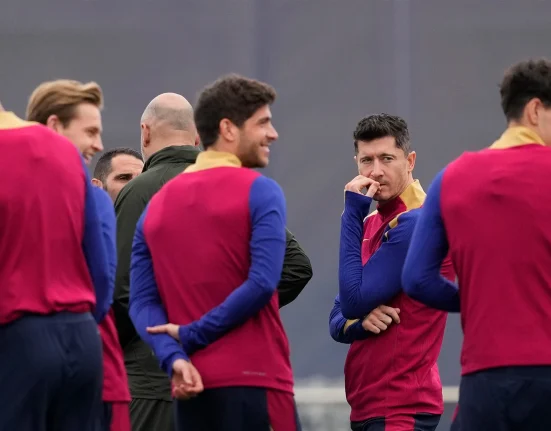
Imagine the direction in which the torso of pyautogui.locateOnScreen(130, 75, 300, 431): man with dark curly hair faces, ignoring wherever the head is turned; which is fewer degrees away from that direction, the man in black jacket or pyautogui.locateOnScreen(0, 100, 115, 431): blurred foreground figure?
the man in black jacket

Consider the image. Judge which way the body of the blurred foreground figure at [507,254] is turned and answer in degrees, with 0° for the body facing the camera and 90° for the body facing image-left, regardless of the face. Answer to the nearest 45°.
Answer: approximately 180°

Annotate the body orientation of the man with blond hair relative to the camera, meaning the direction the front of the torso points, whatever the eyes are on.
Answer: to the viewer's right

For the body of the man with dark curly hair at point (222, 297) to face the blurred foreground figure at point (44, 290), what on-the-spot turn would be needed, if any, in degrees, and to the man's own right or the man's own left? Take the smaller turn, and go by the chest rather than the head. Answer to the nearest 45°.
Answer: approximately 135° to the man's own left

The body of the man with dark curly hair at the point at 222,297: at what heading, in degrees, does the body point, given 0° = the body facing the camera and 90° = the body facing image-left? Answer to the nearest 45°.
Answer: approximately 225°

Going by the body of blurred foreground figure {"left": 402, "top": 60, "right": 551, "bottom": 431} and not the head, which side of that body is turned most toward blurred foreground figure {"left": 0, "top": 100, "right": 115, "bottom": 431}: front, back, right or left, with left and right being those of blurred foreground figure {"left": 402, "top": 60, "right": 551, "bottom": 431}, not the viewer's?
left

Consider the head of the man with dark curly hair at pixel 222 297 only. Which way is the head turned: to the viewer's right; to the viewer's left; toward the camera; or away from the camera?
to the viewer's right
